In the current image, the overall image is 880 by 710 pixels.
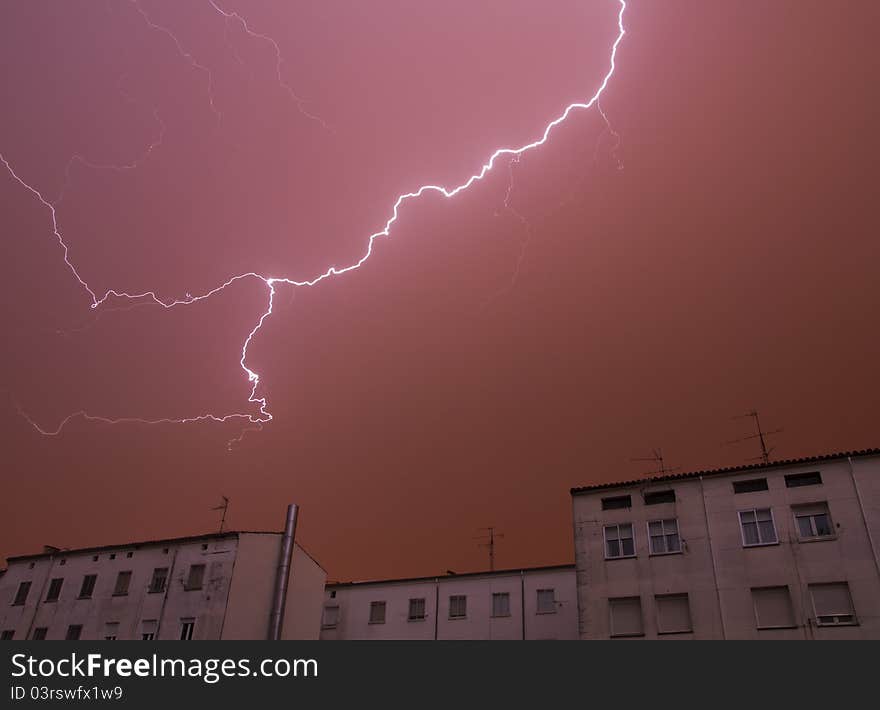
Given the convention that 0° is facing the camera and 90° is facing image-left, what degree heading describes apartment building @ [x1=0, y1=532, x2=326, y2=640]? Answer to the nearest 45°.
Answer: approximately 45°
